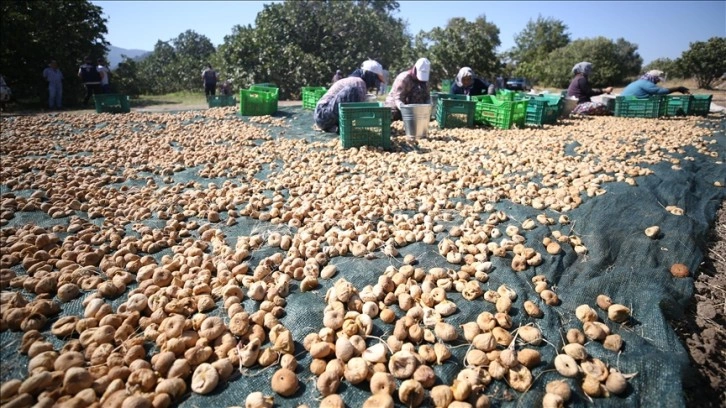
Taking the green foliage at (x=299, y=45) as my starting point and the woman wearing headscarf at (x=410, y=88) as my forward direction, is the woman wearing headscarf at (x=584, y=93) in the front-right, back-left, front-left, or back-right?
front-left

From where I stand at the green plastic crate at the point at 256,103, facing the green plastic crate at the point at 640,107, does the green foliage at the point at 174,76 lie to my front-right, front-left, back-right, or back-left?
back-left

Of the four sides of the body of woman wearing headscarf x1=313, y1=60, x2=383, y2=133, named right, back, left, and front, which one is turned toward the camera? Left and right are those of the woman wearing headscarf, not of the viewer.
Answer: right

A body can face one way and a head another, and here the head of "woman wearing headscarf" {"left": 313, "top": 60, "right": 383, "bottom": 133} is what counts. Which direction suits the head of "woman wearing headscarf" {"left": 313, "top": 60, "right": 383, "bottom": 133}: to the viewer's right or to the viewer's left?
to the viewer's right

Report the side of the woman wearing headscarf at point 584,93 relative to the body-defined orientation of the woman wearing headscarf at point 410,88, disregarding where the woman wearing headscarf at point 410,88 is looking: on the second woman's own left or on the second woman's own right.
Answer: on the second woman's own left

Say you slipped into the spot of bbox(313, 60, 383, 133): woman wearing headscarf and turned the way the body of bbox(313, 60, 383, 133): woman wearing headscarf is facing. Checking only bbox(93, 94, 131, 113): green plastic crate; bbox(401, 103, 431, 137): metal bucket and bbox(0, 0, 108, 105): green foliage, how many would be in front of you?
1

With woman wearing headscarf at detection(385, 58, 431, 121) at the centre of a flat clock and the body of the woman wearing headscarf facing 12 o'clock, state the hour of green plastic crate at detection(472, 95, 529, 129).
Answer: The green plastic crate is roughly at 10 o'clock from the woman wearing headscarf.
